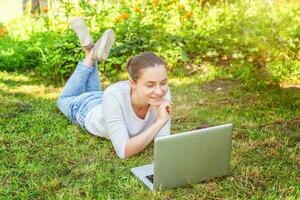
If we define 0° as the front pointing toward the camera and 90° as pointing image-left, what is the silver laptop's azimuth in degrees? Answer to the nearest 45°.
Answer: approximately 135°

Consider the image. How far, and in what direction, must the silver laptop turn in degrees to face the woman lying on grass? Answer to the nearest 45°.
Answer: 0° — it already faces them
